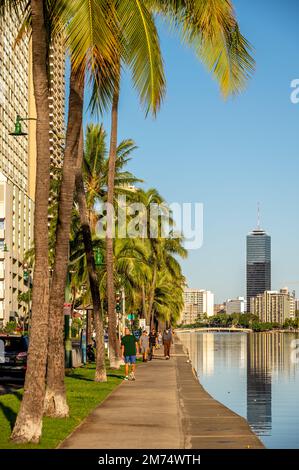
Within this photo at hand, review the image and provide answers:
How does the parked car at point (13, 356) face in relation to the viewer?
away from the camera

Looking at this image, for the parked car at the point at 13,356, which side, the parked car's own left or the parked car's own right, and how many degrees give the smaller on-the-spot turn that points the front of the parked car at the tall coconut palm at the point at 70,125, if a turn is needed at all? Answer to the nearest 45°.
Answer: approximately 180°
